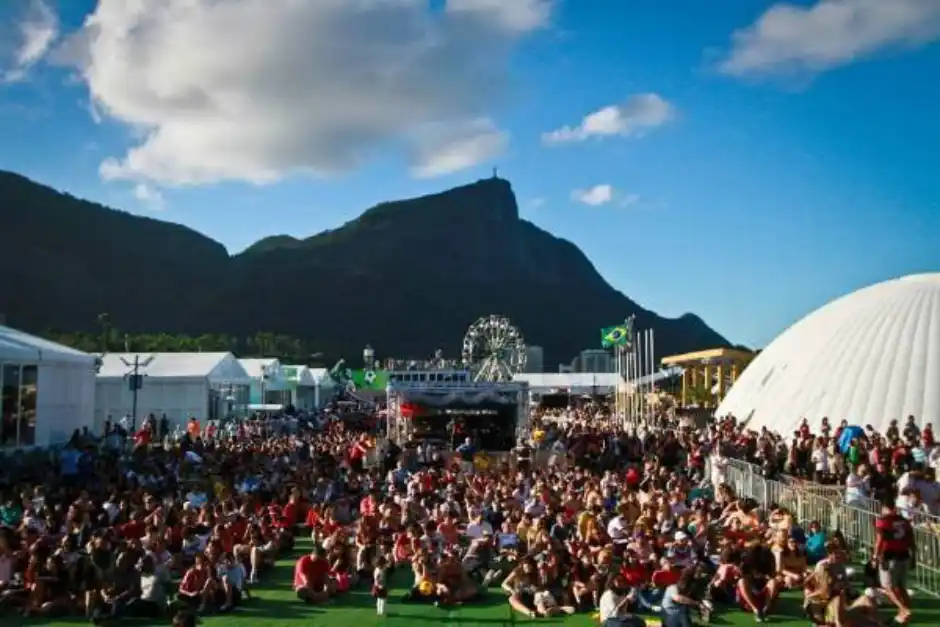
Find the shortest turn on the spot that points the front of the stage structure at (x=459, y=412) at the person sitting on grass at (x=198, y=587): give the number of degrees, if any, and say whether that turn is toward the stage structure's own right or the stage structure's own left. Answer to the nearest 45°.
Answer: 0° — it already faces them
